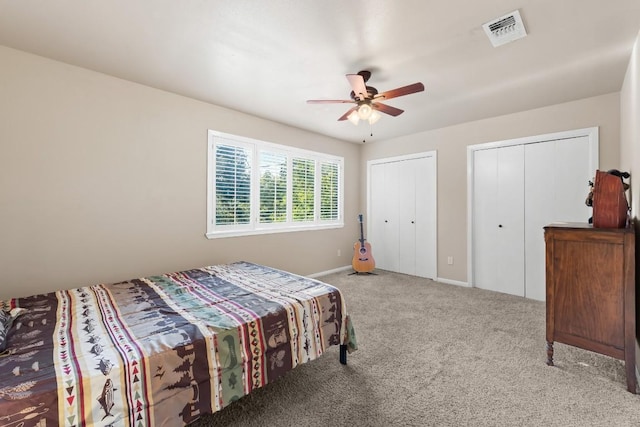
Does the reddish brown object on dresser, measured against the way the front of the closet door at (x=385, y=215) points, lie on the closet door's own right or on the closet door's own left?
on the closet door's own left

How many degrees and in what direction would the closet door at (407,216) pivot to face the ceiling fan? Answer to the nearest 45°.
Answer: approximately 45° to its left

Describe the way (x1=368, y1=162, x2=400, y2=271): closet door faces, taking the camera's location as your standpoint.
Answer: facing the viewer and to the left of the viewer

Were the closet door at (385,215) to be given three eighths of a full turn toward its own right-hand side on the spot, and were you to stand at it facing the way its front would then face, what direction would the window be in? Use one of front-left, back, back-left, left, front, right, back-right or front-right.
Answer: back-left

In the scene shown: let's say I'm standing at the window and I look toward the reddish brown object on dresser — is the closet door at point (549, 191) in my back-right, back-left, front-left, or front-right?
front-left

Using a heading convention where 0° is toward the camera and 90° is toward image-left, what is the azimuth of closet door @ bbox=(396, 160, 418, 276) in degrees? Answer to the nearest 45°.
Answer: approximately 45°

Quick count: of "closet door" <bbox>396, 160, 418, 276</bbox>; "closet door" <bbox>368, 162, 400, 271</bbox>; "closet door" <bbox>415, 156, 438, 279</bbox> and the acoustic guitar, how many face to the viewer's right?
0

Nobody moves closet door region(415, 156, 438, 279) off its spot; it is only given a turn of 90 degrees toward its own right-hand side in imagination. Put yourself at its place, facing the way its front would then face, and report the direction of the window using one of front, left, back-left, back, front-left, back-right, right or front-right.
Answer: left

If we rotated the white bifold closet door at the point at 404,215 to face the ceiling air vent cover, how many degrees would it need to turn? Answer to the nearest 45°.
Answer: approximately 45° to its left

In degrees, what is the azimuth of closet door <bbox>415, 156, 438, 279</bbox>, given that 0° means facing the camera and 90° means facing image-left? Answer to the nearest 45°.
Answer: approximately 45°

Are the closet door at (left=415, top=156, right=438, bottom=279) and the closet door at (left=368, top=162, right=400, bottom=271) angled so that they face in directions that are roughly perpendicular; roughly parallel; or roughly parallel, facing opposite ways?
roughly parallel
